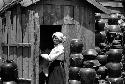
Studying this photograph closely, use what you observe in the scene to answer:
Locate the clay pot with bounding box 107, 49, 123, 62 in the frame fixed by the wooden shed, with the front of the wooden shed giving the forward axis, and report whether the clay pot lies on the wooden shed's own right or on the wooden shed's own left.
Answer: on the wooden shed's own left

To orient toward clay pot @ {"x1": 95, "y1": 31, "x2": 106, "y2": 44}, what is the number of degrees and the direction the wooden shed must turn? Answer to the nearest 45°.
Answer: approximately 135° to its left

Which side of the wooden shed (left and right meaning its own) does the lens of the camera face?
front
